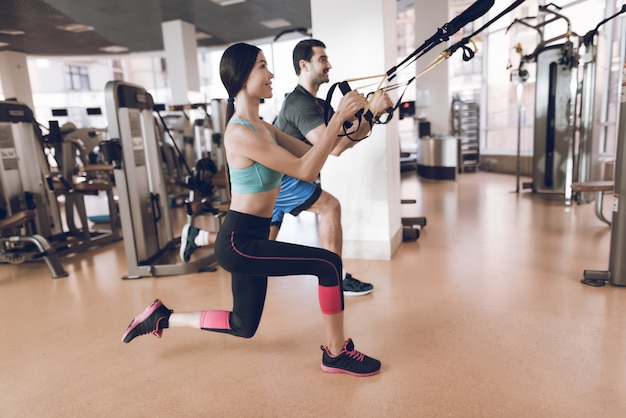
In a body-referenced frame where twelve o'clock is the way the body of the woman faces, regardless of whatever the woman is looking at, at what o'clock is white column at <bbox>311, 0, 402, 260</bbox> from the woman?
The white column is roughly at 10 o'clock from the woman.

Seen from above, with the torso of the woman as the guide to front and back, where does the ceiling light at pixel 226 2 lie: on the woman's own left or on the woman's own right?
on the woman's own left

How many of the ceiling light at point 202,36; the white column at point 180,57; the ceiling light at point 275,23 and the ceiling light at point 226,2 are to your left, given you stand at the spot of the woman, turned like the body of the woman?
4

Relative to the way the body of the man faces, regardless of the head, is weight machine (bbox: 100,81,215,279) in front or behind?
behind

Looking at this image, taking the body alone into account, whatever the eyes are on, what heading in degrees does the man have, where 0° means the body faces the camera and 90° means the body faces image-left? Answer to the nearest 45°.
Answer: approximately 270°

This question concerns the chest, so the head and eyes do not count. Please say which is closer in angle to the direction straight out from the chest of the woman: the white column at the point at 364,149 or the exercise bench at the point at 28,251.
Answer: the white column

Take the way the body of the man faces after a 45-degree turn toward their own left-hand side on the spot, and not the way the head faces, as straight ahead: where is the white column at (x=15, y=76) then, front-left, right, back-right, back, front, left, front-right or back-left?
left

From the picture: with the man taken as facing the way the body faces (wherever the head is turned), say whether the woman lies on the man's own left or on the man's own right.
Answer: on the man's own right

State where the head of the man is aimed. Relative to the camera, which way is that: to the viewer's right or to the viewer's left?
to the viewer's right

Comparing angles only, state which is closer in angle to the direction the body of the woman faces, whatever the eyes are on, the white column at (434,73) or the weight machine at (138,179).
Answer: the white column

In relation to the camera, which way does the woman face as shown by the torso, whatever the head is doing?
to the viewer's right
